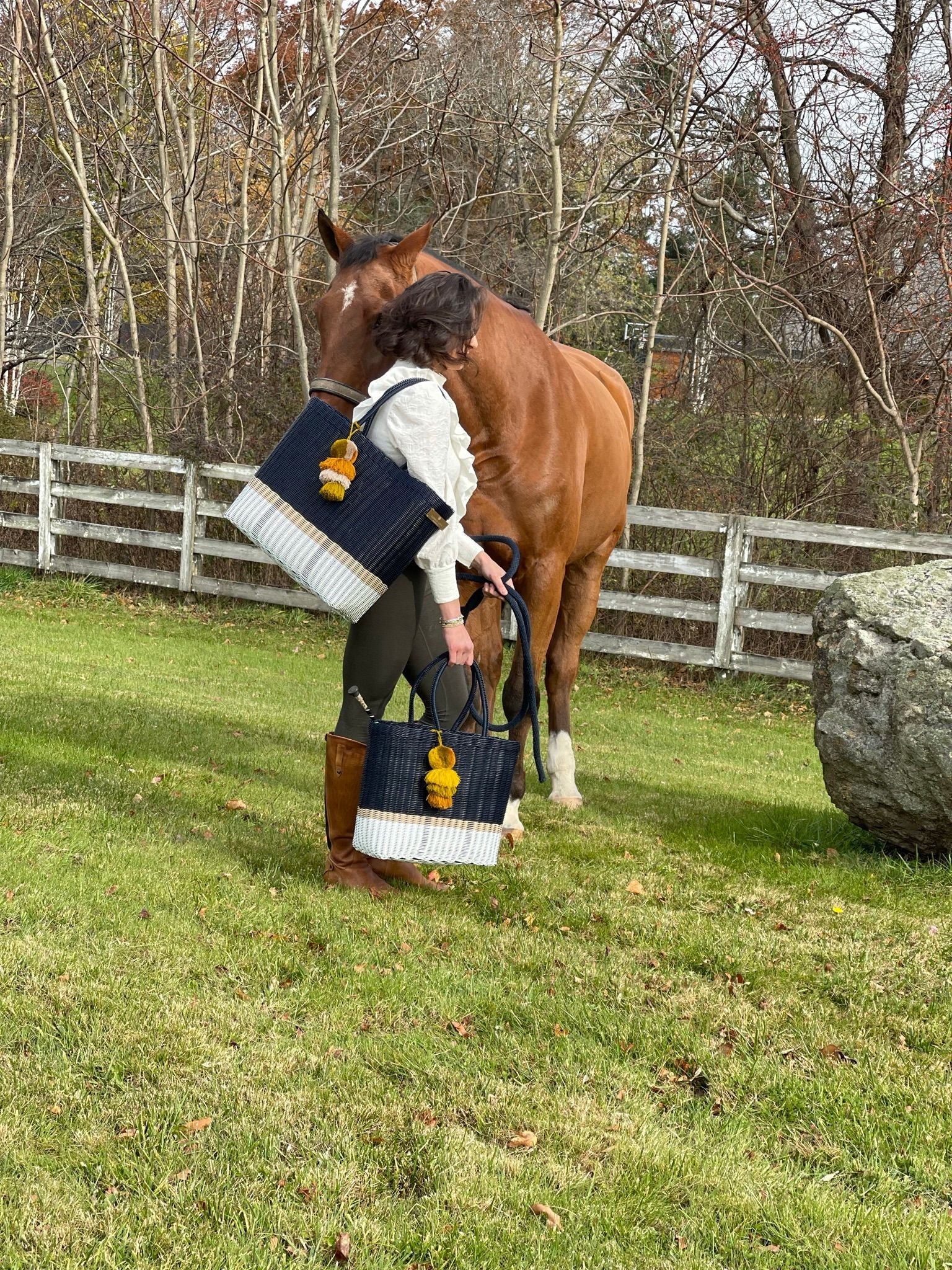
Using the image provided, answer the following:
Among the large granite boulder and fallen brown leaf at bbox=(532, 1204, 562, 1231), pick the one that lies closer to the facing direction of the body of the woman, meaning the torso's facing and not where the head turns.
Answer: the large granite boulder

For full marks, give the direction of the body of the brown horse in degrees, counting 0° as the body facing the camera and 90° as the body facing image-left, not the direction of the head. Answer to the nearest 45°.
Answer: approximately 45°

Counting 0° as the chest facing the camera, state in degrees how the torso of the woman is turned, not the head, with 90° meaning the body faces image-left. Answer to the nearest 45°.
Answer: approximately 270°

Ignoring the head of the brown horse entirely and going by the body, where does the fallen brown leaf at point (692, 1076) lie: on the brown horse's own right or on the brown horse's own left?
on the brown horse's own left

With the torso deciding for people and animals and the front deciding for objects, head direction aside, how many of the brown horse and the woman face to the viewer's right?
1

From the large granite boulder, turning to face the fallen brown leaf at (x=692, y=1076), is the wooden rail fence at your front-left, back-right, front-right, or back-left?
back-right

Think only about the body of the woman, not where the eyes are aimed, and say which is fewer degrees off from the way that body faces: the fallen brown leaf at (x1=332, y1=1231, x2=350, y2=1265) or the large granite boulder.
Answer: the large granite boulder
